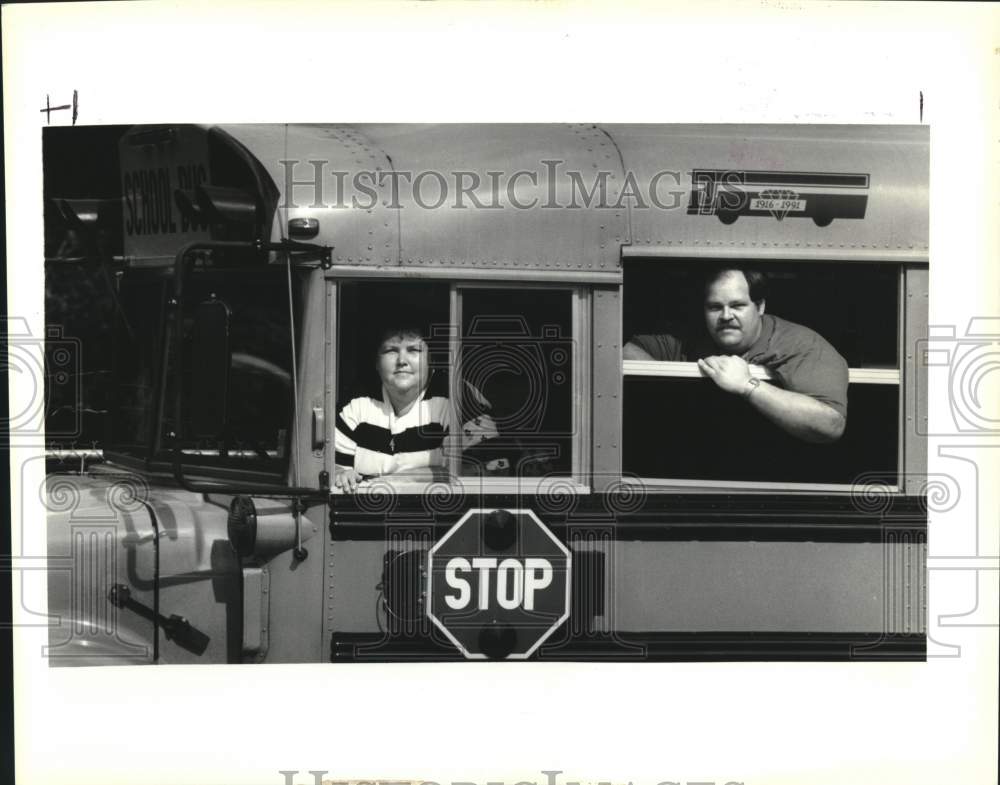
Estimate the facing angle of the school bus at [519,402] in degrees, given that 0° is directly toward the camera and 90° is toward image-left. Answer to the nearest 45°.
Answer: approximately 90°
